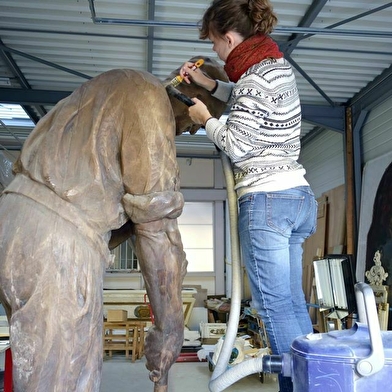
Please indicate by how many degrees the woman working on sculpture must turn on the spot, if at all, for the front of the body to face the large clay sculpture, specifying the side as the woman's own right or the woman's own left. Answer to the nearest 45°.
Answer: approximately 90° to the woman's own left

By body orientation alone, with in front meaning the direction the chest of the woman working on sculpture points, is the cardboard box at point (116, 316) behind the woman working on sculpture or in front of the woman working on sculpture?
in front

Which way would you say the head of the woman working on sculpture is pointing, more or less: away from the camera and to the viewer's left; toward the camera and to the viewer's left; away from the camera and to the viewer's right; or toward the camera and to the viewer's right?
away from the camera and to the viewer's left

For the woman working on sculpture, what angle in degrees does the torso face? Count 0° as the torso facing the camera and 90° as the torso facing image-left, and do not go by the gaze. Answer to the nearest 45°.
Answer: approximately 135°
